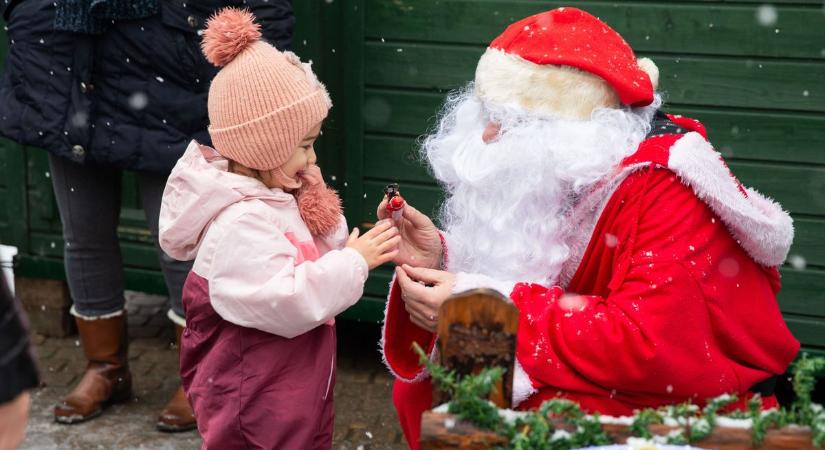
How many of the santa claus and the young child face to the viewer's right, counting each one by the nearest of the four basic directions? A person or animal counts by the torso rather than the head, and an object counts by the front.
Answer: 1

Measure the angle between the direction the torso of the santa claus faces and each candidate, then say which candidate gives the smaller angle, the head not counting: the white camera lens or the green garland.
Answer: the white camera lens

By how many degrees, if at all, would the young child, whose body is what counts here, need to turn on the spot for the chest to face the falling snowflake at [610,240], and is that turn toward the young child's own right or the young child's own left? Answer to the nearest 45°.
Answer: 0° — they already face it

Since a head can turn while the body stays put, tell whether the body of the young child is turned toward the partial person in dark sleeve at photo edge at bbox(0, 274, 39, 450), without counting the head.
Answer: no

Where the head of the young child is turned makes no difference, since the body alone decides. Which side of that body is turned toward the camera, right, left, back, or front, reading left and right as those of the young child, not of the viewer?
right

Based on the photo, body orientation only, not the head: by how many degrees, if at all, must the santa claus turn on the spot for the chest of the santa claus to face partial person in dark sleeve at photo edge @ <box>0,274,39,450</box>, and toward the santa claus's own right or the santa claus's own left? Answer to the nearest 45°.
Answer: approximately 45° to the santa claus's own left

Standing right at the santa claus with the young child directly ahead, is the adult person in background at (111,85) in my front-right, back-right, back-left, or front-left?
front-right

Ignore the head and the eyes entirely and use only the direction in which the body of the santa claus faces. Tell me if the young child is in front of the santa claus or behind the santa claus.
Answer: in front

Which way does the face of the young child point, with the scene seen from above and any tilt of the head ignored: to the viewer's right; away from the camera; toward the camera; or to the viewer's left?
to the viewer's right

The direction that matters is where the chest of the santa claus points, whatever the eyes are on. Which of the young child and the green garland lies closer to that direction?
the young child

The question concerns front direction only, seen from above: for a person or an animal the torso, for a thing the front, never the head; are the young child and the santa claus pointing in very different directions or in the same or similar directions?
very different directions

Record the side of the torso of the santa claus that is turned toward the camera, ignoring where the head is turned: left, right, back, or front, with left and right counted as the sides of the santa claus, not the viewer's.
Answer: left

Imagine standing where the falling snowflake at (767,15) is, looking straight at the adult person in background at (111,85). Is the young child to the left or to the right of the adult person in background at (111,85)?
left

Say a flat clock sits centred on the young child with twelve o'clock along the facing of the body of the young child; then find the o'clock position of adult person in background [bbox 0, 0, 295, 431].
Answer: The adult person in background is roughly at 8 o'clock from the young child.
